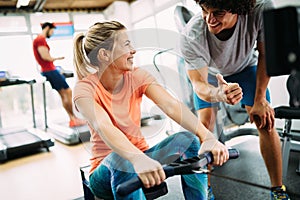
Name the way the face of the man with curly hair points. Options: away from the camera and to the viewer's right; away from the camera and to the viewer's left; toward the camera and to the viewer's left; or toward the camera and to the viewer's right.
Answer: toward the camera and to the viewer's left

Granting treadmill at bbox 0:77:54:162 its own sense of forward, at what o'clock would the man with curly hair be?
The man with curly hair is roughly at 7 o'clock from the treadmill.

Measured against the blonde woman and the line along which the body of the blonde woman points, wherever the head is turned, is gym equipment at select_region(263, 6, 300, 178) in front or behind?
in front

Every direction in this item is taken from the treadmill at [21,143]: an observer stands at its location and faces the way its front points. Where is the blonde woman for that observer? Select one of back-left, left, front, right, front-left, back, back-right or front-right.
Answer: back-left

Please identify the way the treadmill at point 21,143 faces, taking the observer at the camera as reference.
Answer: facing away from the viewer and to the left of the viewer

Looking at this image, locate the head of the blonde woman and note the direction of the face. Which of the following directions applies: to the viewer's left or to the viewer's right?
to the viewer's right

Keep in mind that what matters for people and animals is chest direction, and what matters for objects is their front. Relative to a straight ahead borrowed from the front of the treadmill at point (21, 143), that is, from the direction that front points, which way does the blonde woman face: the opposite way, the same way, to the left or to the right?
the opposite way

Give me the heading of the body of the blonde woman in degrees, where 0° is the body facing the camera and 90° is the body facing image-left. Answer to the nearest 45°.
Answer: approximately 315°
